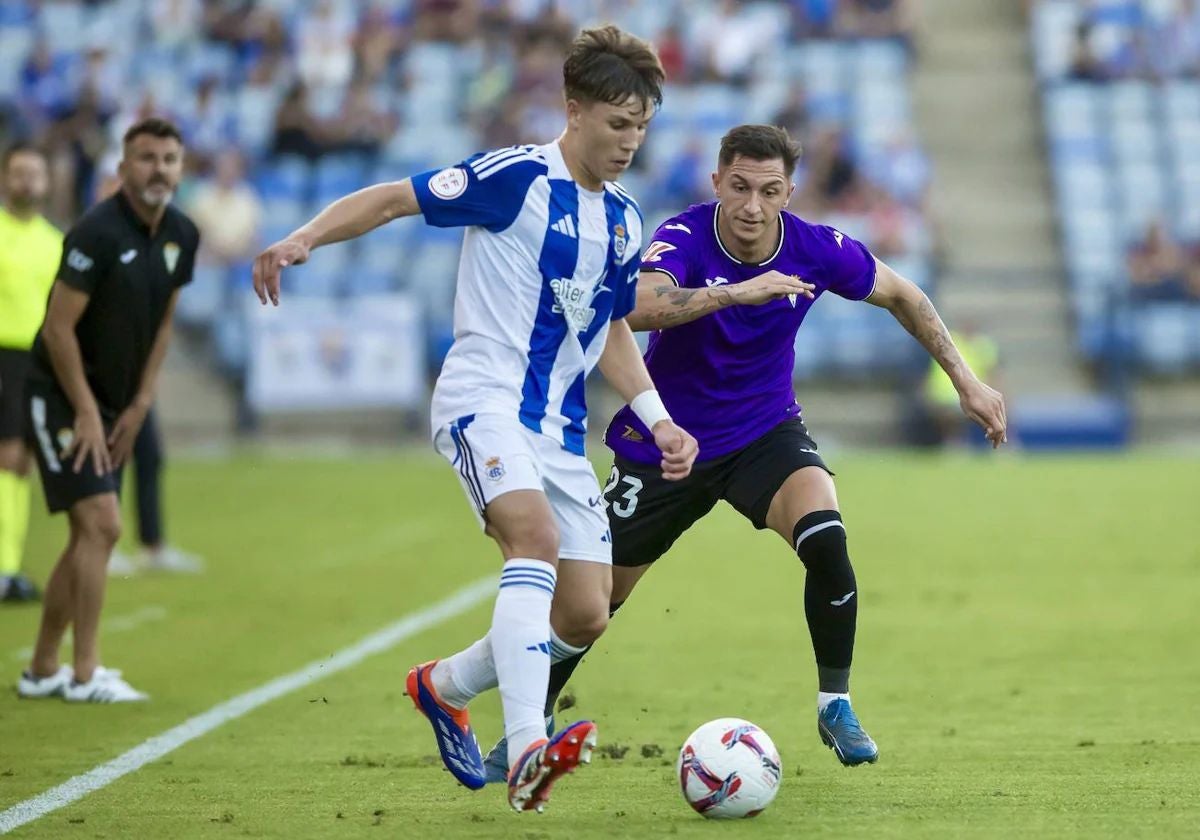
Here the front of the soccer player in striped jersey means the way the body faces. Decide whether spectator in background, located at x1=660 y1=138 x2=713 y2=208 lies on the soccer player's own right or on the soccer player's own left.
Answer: on the soccer player's own left

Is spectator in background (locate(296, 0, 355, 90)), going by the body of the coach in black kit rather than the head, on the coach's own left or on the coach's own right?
on the coach's own left

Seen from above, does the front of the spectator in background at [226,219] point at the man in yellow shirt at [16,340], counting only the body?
yes

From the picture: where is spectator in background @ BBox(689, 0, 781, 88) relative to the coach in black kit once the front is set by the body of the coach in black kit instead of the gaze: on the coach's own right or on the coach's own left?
on the coach's own left

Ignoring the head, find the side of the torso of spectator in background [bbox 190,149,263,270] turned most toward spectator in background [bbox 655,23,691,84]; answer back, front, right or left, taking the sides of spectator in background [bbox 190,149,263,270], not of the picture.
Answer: left

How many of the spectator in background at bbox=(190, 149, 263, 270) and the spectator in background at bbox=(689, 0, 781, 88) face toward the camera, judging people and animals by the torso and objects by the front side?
2

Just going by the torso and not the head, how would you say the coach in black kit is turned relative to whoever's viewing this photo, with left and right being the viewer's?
facing the viewer and to the right of the viewer

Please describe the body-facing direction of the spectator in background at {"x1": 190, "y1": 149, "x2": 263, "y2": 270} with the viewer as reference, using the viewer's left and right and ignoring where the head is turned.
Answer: facing the viewer

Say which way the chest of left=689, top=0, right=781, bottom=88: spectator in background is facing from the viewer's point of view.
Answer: toward the camera

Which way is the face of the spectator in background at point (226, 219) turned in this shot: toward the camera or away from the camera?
toward the camera

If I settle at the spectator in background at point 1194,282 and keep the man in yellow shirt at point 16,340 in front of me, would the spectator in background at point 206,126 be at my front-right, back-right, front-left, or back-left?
front-right

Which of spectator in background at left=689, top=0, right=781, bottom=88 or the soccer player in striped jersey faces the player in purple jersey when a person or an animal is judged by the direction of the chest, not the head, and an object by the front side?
the spectator in background

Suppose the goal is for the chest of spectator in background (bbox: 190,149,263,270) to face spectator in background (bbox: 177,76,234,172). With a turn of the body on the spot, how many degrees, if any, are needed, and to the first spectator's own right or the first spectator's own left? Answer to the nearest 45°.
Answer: approximately 180°
